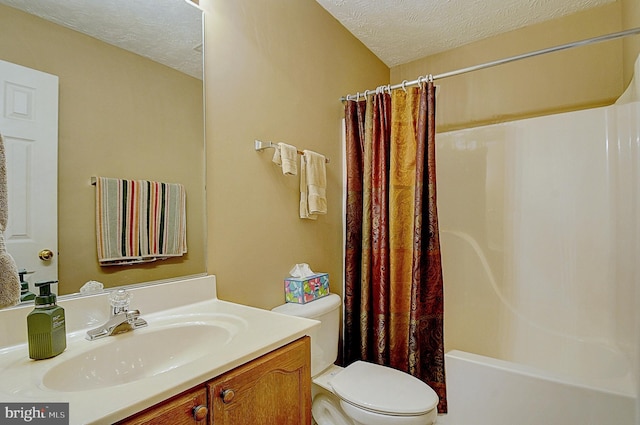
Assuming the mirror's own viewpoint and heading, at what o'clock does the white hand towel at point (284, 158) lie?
The white hand towel is roughly at 10 o'clock from the mirror.

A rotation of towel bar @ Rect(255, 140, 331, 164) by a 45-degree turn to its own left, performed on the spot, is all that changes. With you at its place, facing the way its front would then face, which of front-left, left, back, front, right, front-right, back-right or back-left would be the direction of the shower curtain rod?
front

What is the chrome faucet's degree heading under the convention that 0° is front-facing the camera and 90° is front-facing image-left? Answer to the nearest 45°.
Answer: approximately 315°

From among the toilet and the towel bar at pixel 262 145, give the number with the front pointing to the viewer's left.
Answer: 0

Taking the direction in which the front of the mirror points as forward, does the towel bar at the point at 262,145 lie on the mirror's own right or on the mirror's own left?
on the mirror's own left

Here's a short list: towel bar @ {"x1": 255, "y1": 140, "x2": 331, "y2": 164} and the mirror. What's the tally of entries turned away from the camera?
0

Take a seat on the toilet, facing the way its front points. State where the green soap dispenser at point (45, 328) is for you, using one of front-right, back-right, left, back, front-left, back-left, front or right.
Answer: right

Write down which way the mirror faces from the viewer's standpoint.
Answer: facing the viewer and to the right of the viewer
